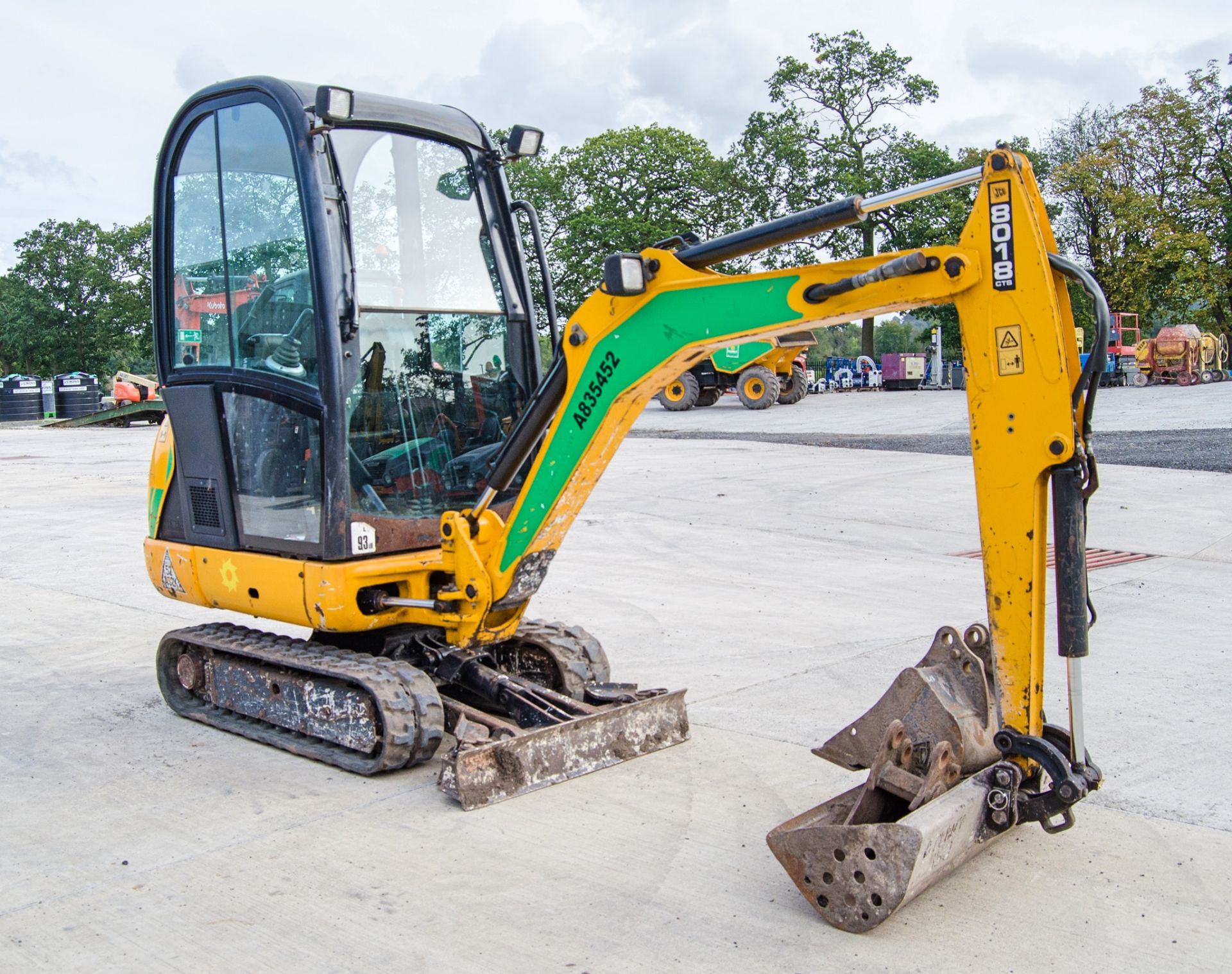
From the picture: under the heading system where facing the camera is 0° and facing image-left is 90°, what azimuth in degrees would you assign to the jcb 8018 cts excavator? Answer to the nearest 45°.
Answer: approximately 315°

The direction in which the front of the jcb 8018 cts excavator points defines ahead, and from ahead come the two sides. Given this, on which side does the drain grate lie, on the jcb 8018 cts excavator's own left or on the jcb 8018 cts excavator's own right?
on the jcb 8018 cts excavator's own left

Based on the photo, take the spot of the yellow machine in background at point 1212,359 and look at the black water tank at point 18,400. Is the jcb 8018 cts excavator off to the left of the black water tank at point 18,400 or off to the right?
left

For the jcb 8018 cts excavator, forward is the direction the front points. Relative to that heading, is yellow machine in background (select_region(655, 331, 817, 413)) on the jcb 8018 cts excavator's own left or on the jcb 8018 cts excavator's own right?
on the jcb 8018 cts excavator's own left

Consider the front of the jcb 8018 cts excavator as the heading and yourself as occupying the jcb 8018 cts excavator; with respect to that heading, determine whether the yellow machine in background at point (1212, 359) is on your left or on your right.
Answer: on your left
